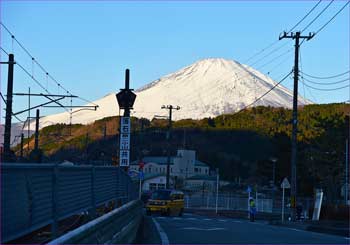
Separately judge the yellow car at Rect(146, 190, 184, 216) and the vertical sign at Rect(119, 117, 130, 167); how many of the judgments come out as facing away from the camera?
0

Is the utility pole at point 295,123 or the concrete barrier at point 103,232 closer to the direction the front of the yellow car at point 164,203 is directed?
the concrete barrier

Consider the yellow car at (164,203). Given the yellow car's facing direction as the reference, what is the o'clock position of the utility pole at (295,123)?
The utility pole is roughly at 8 o'clock from the yellow car.

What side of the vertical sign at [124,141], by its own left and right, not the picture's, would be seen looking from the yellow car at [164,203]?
back

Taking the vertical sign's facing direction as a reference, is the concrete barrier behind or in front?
in front

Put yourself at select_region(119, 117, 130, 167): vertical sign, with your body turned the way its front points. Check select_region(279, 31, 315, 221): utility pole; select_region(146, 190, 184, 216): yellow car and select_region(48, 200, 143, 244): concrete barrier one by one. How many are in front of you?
1

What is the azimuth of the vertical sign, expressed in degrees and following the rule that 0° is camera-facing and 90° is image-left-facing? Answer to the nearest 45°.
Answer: approximately 0°

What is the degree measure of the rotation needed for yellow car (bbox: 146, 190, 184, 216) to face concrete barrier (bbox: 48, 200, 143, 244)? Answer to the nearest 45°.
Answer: approximately 45° to its left

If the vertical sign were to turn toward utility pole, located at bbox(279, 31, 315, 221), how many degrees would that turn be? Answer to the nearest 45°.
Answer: approximately 135° to its left

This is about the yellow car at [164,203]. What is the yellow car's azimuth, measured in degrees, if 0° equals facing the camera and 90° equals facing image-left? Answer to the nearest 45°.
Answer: approximately 45°

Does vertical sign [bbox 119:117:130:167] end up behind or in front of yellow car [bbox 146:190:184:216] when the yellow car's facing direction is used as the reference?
in front

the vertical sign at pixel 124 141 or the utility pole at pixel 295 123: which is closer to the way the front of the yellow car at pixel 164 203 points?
the vertical sign
